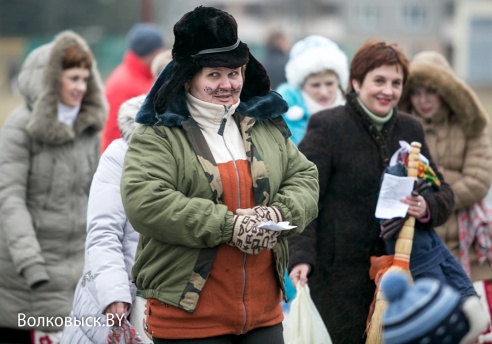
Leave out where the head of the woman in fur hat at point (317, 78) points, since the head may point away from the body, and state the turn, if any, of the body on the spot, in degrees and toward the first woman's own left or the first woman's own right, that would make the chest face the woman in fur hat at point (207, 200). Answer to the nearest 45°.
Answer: approximately 45° to the first woman's own right

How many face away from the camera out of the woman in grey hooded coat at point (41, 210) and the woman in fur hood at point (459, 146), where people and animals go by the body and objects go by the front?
0

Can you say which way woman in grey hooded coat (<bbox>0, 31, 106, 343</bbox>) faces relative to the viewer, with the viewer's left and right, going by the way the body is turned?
facing the viewer and to the right of the viewer

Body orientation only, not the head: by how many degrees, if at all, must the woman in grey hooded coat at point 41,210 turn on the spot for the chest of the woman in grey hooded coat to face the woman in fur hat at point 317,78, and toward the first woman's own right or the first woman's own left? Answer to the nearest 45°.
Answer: approximately 45° to the first woman's own left

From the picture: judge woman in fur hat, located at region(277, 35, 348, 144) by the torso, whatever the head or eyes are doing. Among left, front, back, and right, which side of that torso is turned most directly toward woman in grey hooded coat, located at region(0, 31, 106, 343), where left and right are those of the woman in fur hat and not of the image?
right

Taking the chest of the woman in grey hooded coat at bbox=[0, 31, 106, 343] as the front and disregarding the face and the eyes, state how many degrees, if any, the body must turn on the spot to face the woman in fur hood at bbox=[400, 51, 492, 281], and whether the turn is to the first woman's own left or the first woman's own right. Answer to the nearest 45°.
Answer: approximately 45° to the first woman's own left

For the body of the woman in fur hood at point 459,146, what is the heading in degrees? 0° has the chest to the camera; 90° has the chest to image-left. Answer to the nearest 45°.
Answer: approximately 45°

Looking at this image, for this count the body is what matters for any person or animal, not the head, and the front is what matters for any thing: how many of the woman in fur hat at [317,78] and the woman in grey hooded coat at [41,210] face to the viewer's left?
0

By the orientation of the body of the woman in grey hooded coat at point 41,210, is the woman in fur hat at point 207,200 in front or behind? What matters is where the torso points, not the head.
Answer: in front
